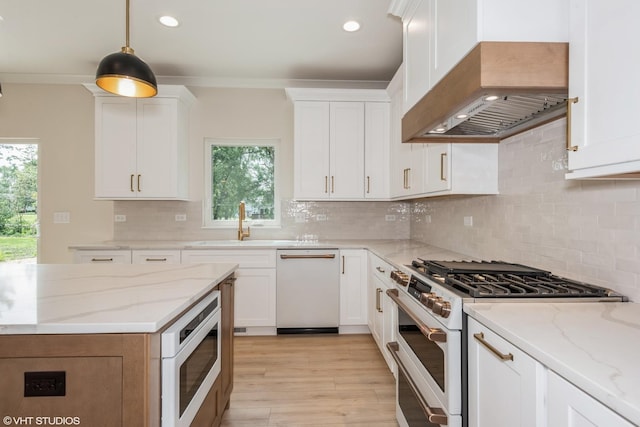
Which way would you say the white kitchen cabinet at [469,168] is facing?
to the viewer's left

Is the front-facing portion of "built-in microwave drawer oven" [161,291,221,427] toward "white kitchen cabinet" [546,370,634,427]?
yes

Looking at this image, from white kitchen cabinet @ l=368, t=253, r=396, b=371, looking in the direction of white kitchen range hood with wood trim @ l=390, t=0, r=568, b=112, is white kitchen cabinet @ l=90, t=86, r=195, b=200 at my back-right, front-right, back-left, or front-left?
back-right

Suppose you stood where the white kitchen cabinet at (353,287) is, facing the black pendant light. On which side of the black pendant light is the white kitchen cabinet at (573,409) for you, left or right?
left

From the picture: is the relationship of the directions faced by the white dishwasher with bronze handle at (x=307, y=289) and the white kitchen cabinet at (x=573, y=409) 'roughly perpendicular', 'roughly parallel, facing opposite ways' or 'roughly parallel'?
roughly perpendicular
